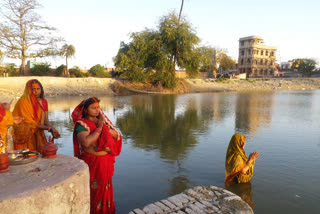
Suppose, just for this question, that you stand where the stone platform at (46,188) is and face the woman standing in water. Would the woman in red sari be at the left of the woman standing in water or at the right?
left

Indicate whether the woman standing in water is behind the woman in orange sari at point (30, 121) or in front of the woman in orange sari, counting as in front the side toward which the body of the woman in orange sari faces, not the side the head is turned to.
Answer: in front

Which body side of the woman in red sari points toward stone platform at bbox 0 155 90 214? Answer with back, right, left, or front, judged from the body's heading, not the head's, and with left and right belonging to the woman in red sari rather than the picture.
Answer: right

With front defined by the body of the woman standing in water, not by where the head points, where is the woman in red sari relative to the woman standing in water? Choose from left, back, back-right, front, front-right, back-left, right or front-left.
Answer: back-right

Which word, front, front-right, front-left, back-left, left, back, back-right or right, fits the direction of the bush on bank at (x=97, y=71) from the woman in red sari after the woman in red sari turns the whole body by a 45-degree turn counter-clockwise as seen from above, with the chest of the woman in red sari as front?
left

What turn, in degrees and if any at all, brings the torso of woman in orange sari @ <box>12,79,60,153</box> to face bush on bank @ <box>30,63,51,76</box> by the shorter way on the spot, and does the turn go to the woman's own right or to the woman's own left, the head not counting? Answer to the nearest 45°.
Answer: approximately 135° to the woman's own left

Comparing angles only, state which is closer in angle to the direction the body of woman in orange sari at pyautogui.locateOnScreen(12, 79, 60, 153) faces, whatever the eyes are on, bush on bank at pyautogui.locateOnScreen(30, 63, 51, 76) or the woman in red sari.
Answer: the woman in red sari

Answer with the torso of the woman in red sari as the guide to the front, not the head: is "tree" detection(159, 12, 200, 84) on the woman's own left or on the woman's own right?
on the woman's own left

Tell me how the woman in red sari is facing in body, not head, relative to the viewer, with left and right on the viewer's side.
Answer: facing the viewer and to the right of the viewer

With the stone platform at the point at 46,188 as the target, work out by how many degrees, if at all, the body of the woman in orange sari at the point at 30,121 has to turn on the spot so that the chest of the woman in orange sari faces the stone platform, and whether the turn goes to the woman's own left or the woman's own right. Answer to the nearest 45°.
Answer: approximately 45° to the woman's own right

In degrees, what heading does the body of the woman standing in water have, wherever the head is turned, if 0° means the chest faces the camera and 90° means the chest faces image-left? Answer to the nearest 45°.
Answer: approximately 270°
